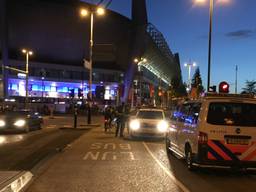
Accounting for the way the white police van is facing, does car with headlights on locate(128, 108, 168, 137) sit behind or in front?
in front

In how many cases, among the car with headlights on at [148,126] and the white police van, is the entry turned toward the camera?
1

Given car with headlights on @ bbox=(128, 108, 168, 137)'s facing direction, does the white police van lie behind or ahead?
ahead

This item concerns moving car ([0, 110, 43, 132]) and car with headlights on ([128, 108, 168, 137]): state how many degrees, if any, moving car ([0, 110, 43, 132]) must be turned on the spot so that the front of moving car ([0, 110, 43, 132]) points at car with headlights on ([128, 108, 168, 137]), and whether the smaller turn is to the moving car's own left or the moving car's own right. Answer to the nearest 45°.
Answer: approximately 90° to the moving car's own left

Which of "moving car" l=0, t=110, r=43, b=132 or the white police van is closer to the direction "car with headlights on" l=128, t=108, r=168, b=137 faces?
the white police van

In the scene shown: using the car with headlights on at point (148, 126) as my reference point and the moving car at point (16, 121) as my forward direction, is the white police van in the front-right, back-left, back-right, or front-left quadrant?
back-left

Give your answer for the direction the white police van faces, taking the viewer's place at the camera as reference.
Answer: facing away from the viewer and to the left of the viewer

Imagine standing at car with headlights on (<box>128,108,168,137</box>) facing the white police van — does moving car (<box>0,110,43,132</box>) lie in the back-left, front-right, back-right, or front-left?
back-right
